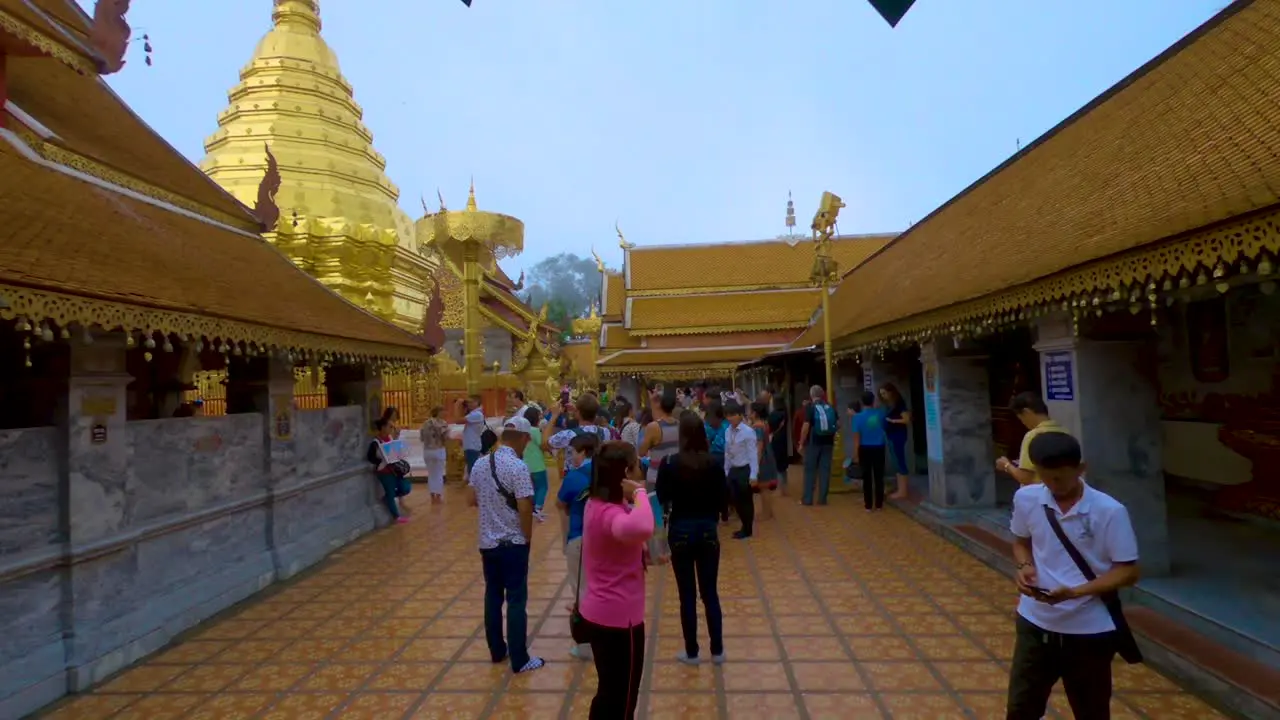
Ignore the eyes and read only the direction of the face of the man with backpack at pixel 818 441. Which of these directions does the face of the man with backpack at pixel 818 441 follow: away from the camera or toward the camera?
away from the camera

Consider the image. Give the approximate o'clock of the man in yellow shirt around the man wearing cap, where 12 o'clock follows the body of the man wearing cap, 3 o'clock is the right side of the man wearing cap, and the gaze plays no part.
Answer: The man in yellow shirt is roughly at 2 o'clock from the man wearing cap.

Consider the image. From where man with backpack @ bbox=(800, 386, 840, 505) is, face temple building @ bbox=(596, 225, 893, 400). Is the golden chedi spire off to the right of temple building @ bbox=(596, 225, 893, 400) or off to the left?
left

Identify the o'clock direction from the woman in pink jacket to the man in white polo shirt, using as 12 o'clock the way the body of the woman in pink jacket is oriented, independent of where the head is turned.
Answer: The man in white polo shirt is roughly at 2 o'clock from the woman in pink jacket.

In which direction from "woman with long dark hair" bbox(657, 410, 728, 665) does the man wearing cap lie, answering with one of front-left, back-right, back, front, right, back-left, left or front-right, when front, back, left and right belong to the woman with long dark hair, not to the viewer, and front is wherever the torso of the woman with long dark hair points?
left

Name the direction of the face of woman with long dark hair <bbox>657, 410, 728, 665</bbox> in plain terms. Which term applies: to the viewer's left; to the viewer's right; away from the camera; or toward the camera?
away from the camera

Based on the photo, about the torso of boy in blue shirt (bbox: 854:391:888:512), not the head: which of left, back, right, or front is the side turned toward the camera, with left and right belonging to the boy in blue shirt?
back

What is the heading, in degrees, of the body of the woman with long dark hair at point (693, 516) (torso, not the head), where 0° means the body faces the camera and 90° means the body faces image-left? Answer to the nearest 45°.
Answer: approximately 180°

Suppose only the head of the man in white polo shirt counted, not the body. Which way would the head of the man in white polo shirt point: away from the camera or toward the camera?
toward the camera
